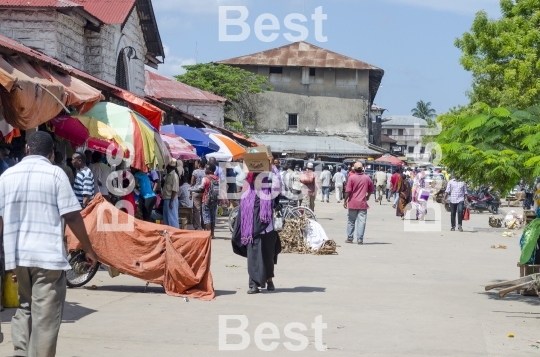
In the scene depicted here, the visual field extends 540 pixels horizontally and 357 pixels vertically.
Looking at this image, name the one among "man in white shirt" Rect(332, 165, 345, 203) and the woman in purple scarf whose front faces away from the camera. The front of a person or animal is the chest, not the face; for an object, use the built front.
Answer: the man in white shirt

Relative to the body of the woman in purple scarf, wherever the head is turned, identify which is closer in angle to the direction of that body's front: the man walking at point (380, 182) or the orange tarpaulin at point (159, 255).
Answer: the orange tarpaulin

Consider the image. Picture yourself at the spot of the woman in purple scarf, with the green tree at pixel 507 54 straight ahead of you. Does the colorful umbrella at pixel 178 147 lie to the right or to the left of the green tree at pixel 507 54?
left

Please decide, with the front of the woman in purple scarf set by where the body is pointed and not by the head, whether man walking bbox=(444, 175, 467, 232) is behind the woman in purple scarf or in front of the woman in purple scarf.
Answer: behind

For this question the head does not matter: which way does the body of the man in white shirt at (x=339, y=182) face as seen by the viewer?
away from the camera

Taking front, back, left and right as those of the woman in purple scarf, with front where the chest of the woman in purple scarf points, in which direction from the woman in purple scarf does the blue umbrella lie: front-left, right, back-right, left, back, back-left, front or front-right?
back

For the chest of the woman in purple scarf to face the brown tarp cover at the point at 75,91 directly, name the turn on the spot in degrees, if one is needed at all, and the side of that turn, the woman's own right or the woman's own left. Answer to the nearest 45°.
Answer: approximately 90° to the woman's own right
